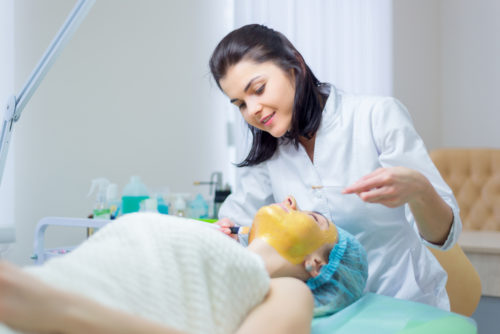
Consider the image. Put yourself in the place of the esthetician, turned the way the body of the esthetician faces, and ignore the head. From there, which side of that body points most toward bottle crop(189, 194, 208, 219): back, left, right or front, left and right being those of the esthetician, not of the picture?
right

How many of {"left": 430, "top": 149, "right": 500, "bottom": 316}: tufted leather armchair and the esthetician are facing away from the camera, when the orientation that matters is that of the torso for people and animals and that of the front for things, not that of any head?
0

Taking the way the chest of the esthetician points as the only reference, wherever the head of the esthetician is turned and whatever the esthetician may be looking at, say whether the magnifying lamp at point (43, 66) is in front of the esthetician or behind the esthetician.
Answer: in front

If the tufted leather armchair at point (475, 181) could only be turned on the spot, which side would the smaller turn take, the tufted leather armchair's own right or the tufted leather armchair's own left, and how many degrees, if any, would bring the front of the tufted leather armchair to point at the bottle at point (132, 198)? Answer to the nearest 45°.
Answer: approximately 45° to the tufted leather armchair's own right

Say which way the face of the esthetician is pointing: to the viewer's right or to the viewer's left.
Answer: to the viewer's left

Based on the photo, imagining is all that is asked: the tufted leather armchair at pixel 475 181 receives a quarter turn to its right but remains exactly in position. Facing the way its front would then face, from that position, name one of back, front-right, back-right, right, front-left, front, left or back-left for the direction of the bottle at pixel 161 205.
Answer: front-left

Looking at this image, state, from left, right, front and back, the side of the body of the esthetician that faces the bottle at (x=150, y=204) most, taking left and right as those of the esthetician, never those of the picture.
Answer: right

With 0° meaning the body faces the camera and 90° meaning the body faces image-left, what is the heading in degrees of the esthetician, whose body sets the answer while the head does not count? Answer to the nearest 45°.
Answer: approximately 45°

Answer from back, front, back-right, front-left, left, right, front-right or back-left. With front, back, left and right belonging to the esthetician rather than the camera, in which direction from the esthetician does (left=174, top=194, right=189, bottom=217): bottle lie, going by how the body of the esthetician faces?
right

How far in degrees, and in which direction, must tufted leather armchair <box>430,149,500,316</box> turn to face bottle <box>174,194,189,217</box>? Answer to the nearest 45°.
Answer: approximately 45° to its right

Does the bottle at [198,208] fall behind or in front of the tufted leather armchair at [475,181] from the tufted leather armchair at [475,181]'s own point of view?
in front

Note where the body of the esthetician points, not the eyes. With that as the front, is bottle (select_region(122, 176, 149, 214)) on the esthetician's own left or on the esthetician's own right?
on the esthetician's own right

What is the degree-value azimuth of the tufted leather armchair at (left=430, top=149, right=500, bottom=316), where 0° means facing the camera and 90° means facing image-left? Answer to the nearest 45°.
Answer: approximately 0°
